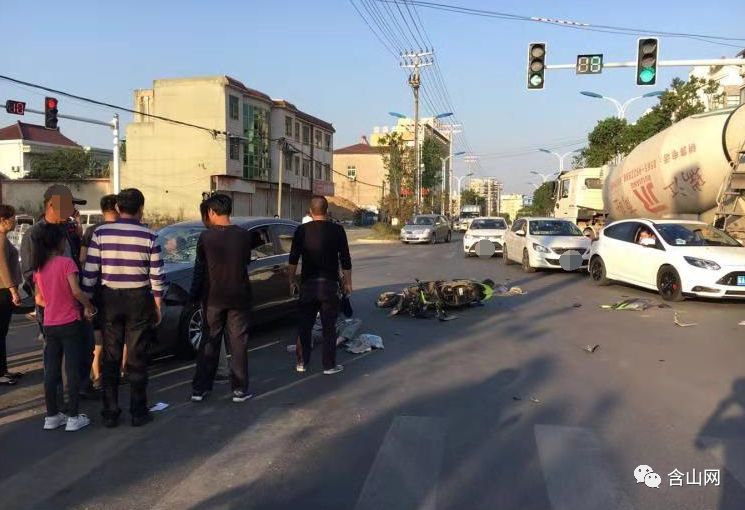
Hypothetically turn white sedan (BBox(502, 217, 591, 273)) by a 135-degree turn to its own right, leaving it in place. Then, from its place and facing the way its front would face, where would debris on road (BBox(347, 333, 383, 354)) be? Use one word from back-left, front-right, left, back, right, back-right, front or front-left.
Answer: left

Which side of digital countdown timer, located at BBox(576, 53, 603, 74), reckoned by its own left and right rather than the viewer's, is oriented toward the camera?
front

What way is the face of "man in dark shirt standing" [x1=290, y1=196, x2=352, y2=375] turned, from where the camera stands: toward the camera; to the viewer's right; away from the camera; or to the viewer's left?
away from the camera

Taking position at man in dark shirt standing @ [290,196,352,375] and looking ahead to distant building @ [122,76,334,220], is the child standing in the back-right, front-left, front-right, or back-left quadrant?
back-left

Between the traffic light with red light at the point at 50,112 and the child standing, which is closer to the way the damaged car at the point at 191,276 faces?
the child standing

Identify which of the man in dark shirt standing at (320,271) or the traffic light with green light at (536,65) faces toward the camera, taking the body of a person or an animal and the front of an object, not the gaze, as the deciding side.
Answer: the traffic light with green light

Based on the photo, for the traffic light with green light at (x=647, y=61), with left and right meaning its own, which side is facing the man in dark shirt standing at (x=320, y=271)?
front

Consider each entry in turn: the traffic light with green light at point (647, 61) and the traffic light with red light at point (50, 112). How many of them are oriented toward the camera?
2

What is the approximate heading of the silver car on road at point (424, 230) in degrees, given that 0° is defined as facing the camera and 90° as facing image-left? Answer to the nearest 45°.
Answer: approximately 45°

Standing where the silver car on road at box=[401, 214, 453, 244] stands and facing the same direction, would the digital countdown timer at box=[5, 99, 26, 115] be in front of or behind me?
in front

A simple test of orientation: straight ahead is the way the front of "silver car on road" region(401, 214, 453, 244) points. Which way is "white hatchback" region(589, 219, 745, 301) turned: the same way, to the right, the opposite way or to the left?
to the left

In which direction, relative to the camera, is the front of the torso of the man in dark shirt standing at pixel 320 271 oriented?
away from the camera

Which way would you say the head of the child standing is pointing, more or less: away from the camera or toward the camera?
away from the camera

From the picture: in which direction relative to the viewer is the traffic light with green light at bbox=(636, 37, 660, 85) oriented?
toward the camera

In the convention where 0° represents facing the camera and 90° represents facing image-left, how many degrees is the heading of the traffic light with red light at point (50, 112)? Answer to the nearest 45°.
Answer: approximately 0°

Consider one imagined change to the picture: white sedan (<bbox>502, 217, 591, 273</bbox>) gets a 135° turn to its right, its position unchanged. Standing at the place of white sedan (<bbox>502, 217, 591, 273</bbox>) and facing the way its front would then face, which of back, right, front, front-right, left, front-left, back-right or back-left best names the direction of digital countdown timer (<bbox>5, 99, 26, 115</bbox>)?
front

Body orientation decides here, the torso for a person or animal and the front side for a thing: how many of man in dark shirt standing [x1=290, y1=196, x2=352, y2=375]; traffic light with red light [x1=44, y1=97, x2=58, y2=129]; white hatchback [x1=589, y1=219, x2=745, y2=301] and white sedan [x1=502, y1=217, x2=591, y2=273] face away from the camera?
1
